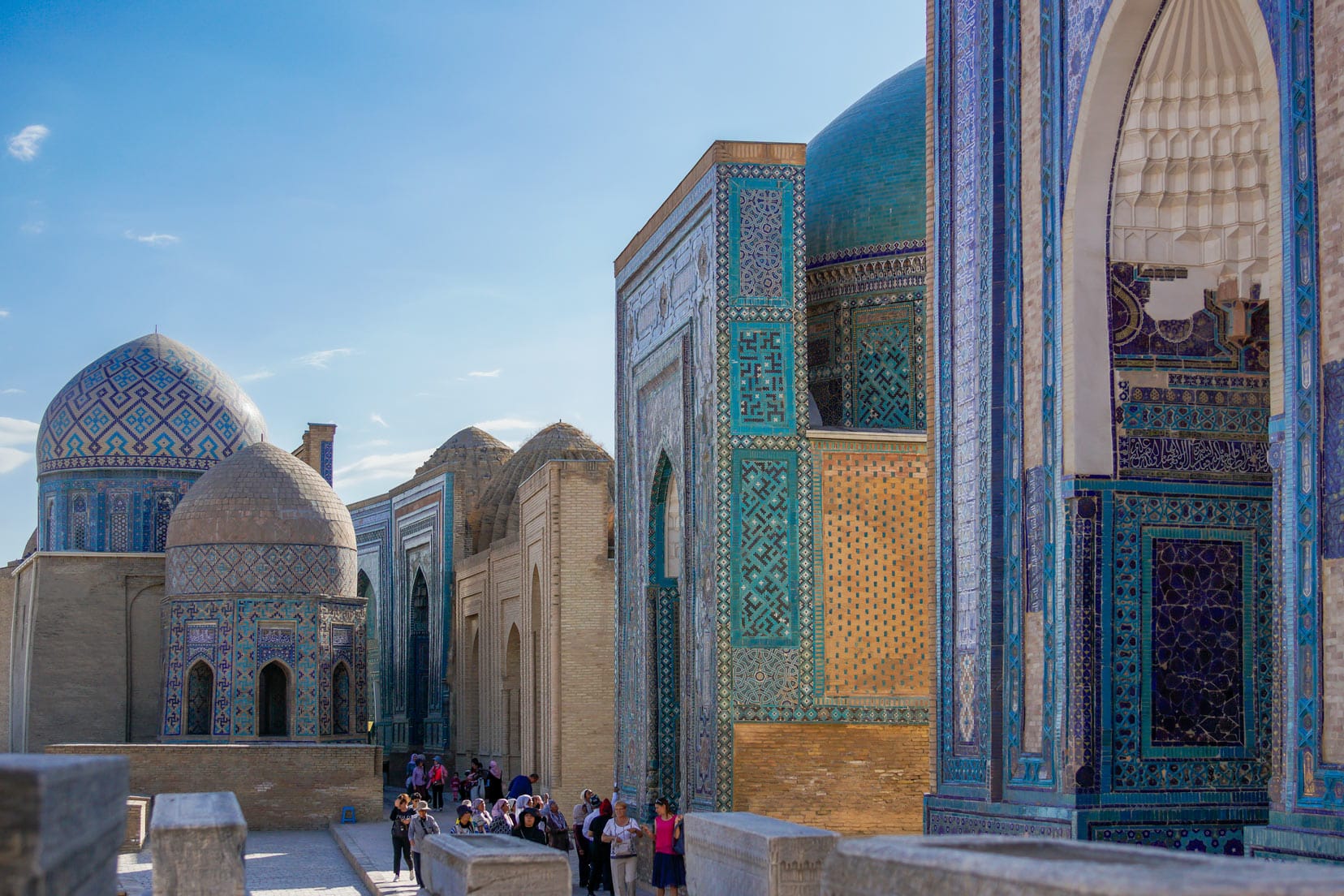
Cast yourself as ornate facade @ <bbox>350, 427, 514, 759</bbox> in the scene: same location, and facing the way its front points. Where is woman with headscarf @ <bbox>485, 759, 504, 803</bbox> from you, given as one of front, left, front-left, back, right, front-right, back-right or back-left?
front-left

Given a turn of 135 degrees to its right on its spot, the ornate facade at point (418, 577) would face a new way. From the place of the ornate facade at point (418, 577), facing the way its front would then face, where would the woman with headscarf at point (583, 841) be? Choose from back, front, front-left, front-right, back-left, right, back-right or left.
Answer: back

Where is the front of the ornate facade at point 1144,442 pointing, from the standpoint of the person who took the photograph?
facing the viewer and to the left of the viewer

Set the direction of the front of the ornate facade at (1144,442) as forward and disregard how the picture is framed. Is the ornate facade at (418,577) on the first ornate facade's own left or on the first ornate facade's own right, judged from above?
on the first ornate facade's own right

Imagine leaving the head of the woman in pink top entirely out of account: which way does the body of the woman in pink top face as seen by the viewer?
toward the camera

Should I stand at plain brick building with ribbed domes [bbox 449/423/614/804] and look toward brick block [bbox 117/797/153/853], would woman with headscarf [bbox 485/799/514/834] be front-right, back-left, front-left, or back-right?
front-left

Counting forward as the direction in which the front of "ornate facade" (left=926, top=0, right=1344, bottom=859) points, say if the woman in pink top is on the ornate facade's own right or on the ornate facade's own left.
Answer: on the ornate facade's own right
